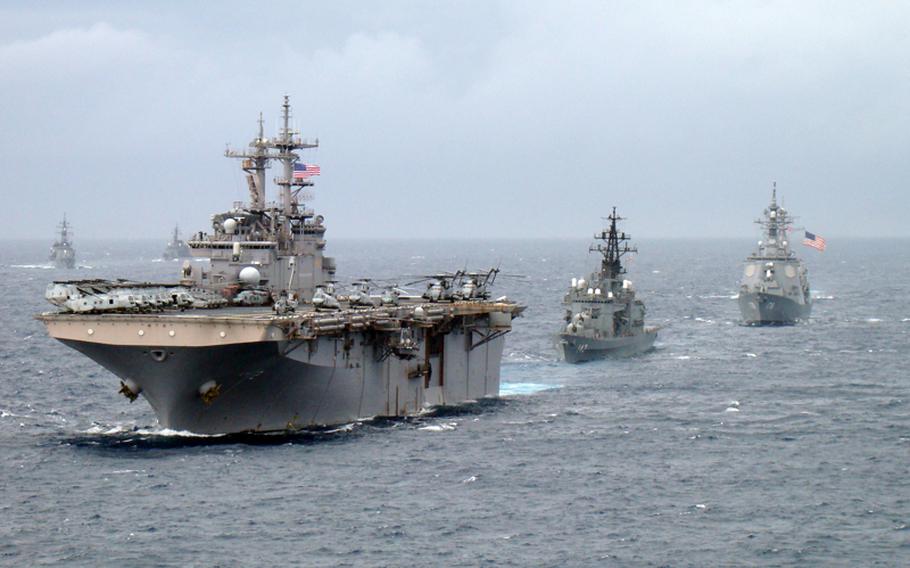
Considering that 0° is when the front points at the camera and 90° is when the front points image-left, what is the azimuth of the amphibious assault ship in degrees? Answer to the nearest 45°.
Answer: approximately 45°
